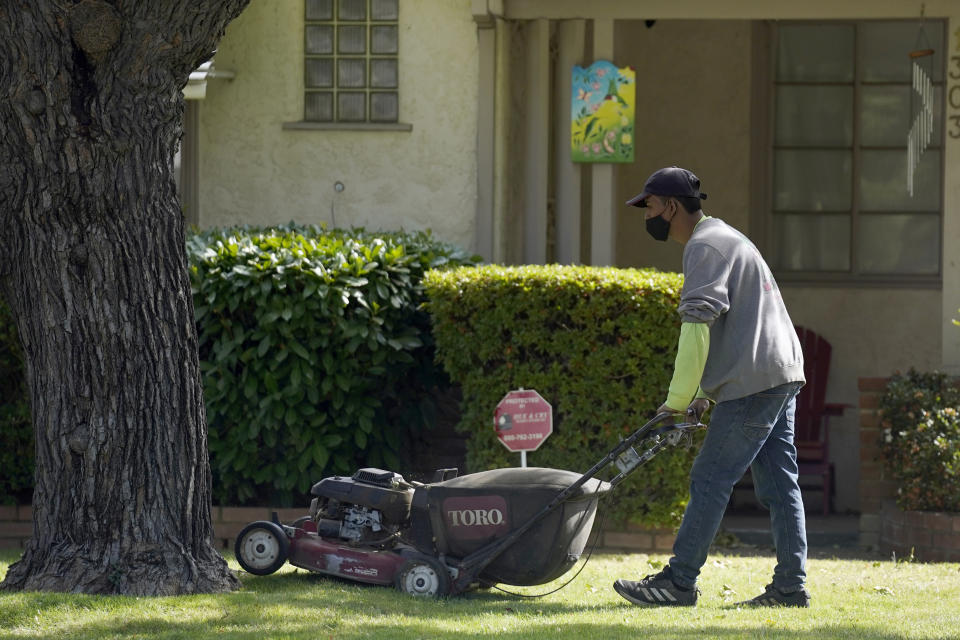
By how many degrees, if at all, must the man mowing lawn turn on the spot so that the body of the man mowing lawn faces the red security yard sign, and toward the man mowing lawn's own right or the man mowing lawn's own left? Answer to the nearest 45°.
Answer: approximately 45° to the man mowing lawn's own right

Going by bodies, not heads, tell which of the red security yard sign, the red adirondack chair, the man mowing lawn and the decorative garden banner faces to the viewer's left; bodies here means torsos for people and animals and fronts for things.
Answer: the man mowing lawn

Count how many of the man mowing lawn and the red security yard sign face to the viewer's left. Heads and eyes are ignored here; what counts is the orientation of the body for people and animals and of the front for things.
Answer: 1

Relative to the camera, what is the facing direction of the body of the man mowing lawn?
to the viewer's left

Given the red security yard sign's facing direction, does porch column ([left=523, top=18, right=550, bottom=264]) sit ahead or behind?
behind

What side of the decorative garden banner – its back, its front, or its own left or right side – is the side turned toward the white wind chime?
left

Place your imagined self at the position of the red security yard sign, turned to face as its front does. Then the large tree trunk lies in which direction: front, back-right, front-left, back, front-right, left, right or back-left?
front-right

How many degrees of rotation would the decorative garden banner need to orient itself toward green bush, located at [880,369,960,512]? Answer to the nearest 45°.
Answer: approximately 45° to its left
